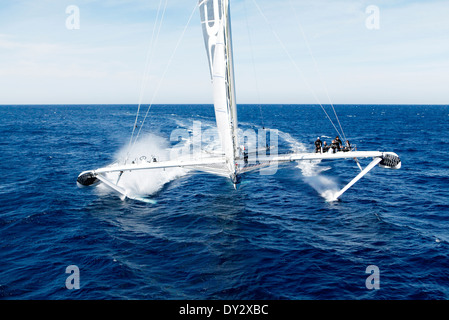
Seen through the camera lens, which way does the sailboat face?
facing the viewer
